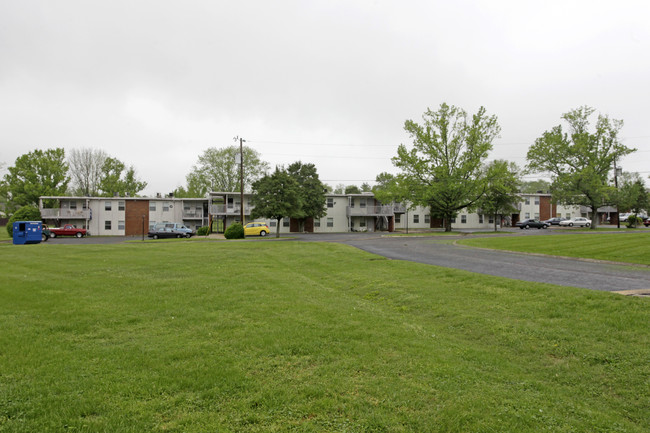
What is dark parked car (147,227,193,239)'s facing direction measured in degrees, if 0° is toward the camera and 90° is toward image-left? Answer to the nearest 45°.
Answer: approximately 270°

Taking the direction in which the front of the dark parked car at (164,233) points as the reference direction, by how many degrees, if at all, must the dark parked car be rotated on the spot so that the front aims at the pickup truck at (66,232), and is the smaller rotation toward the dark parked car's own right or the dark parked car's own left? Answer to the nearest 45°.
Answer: approximately 135° to the dark parked car's own left

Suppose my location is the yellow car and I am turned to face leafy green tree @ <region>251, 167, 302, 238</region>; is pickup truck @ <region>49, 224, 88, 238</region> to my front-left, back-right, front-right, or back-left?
back-right

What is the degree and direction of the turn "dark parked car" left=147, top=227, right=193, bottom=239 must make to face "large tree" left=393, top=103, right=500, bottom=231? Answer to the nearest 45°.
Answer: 0° — it already faces it

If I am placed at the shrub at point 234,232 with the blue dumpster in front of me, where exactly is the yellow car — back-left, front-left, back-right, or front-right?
back-right

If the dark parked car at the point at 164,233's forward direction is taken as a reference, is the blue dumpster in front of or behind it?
behind

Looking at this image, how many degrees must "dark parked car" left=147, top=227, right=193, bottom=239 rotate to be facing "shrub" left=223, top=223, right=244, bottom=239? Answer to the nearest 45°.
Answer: approximately 45° to its right
